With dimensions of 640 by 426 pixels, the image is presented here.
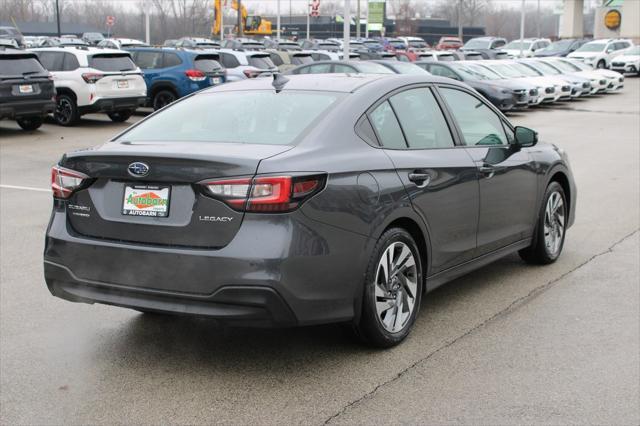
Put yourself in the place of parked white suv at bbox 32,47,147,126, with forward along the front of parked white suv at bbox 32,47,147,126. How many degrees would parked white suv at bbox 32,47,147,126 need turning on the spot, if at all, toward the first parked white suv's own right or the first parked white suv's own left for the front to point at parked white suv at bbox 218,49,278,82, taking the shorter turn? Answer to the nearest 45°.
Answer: approximately 90° to the first parked white suv's own right

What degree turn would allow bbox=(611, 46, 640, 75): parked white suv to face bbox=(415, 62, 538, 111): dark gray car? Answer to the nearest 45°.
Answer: approximately 45° to its left

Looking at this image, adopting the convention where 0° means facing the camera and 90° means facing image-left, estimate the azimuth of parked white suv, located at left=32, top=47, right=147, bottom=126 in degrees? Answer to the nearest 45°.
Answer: approximately 135°

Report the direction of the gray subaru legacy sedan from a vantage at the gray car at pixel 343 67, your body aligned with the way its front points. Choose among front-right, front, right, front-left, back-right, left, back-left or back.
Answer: front-right

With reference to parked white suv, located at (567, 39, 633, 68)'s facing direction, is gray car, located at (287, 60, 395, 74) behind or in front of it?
in front

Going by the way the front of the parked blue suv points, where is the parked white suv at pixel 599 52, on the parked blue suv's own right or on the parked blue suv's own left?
on the parked blue suv's own right

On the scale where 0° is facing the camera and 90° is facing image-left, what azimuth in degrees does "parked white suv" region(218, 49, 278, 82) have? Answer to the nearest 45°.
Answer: approximately 135°

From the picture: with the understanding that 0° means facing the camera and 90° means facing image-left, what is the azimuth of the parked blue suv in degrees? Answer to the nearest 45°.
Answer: approximately 135°

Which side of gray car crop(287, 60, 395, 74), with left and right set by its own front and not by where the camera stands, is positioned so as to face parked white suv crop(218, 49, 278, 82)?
back
